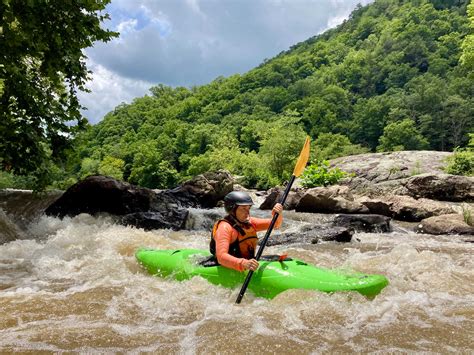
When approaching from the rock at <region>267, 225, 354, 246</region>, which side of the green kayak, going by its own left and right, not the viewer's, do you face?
left

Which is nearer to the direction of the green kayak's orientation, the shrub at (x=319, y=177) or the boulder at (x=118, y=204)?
the shrub

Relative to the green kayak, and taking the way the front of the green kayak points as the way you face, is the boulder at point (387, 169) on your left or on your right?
on your left

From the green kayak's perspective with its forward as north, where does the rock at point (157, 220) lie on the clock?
The rock is roughly at 8 o'clock from the green kayak.

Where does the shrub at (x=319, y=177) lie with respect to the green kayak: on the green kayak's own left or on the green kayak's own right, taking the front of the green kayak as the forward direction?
on the green kayak's own left

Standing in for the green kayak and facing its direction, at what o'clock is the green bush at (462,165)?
The green bush is roughly at 10 o'clock from the green kayak.

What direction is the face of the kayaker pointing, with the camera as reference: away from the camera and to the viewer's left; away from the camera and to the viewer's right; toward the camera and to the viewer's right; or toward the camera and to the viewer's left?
toward the camera and to the viewer's right

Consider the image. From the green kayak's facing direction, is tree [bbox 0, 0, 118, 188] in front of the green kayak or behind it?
behind

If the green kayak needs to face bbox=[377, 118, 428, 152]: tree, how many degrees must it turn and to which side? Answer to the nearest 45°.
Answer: approximately 90° to its left

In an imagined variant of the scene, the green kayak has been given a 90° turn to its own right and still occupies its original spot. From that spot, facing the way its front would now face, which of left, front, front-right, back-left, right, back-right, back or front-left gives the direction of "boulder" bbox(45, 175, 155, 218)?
back-right

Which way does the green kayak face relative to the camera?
to the viewer's right

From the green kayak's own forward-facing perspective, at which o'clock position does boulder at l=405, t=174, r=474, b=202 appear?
The boulder is roughly at 10 o'clock from the green kayak.

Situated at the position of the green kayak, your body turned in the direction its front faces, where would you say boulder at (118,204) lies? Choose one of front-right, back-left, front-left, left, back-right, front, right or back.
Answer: back-left
